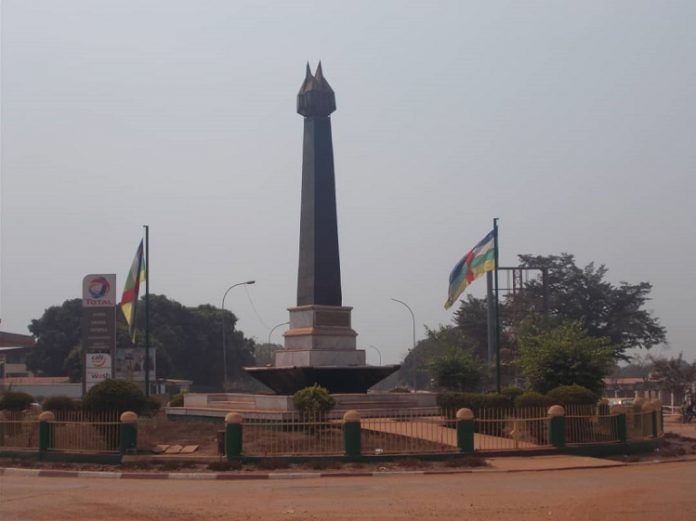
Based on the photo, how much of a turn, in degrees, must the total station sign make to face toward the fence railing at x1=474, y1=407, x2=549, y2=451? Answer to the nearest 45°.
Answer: approximately 45° to its left

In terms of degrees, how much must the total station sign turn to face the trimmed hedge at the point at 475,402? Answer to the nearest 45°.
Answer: approximately 45° to its left

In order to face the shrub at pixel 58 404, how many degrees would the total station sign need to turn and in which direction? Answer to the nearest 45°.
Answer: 0° — it already faces it

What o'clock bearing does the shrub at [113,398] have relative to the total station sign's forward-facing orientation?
The shrub is roughly at 12 o'clock from the total station sign.

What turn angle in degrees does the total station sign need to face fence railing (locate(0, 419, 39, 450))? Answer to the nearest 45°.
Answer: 0° — it already faces it

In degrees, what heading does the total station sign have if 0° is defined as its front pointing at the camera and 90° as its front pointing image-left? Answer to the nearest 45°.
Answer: approximately 0°

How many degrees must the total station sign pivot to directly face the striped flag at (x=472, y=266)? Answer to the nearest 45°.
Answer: approximately 45° to its left
